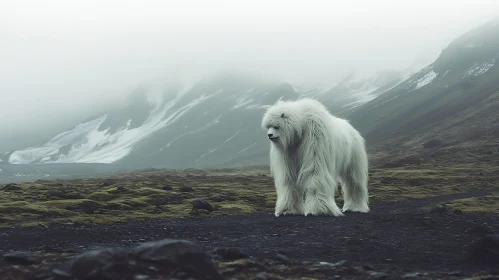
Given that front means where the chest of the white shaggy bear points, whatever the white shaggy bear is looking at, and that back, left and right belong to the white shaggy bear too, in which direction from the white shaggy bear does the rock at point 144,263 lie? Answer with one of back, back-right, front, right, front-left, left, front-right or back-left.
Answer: front-left

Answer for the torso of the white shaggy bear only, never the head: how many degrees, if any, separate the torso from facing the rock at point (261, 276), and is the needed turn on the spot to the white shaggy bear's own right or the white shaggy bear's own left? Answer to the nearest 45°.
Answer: approximately 45° to the white shaggy bear's own left

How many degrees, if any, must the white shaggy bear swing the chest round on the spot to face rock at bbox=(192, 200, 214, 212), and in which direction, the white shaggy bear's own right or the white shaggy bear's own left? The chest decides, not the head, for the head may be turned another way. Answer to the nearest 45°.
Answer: approximately 90° to the white shaggy bear's own right

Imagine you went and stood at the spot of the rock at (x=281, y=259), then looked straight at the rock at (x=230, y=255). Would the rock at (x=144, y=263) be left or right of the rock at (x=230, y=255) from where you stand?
left

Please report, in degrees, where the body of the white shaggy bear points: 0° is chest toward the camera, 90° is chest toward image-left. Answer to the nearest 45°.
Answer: approximately 45°

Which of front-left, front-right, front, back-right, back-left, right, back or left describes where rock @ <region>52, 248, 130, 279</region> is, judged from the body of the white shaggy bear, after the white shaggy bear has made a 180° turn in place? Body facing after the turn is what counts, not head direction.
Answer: back-right

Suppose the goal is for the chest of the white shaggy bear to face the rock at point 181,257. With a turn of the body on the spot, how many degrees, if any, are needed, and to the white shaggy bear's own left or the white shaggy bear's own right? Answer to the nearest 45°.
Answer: approximately 45° to the white shaggy bear's own left

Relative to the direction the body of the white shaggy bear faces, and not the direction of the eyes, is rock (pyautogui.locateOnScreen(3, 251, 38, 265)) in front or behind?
in front

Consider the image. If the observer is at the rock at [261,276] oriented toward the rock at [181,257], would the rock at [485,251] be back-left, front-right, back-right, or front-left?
back-right
